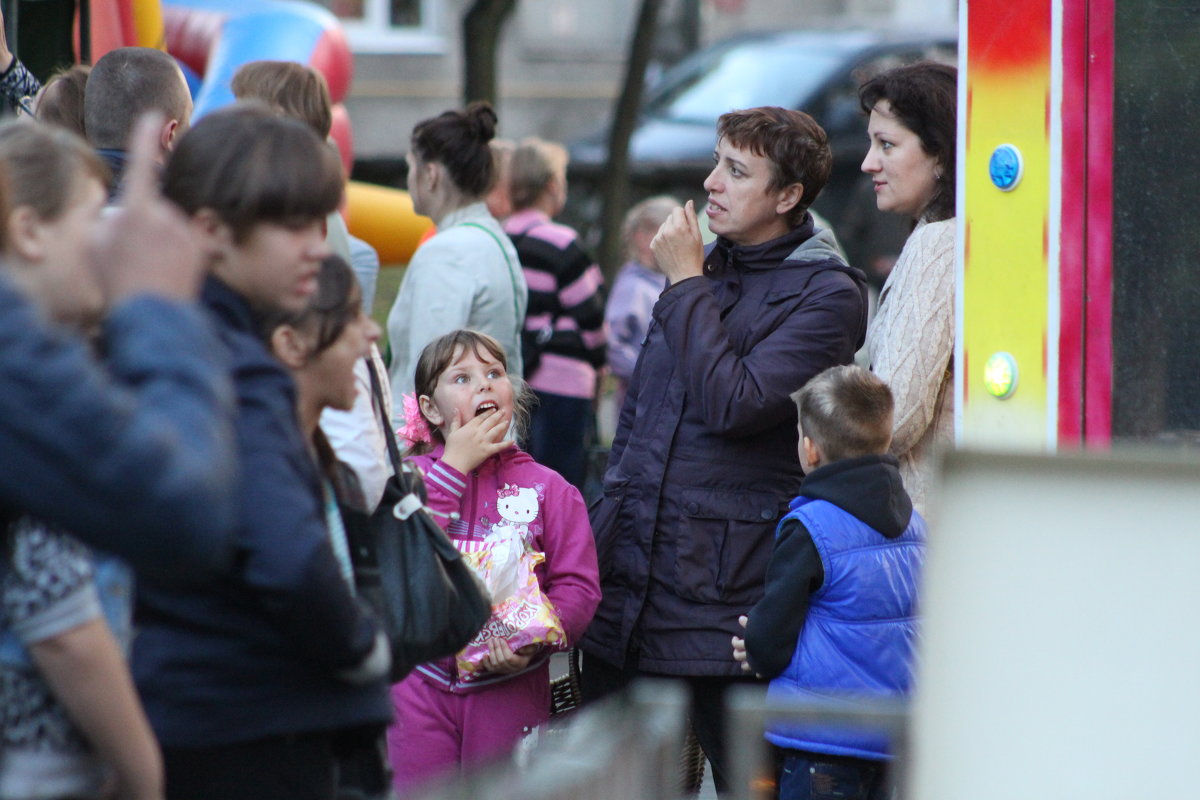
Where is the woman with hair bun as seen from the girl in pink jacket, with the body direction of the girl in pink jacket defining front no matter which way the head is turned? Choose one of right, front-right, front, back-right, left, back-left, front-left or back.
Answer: back

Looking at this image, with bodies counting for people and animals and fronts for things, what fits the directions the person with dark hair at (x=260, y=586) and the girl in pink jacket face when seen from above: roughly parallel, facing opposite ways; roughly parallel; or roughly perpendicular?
roughly perpendicular

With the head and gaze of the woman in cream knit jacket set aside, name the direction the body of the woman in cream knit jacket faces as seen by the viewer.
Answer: to the viewer's left

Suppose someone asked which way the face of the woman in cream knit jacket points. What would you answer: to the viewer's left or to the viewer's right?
to the viewer's left

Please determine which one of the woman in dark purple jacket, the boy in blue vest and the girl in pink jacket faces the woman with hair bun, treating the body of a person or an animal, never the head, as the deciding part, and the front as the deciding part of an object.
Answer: the boy in blue vest

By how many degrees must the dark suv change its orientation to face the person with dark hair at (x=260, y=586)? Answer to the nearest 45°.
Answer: approximately 45° to its left

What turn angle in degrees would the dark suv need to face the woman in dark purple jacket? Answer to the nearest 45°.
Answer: approximately 45° to its left

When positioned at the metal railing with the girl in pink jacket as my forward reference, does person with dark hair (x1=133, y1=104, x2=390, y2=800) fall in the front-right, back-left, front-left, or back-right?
front-left

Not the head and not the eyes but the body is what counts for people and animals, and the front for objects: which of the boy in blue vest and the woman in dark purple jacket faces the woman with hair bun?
the boy in blue vest

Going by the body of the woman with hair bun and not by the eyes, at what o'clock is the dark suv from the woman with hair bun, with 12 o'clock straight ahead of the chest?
The dark suv is roughly at 2 o'clock from the woman with hair bun.

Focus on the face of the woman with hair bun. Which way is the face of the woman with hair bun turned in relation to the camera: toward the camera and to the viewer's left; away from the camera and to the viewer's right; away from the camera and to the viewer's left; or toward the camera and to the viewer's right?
away from the camera and to the viewer's left

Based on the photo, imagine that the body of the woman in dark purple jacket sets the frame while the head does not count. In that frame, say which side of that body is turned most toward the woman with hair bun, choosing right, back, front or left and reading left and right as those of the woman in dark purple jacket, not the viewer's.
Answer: right

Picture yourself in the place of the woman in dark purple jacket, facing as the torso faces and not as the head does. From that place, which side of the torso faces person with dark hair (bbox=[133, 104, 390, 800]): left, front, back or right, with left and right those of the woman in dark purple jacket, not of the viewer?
front

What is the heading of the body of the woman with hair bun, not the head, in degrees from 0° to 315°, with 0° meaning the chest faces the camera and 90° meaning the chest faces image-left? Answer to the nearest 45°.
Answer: approximately 135°

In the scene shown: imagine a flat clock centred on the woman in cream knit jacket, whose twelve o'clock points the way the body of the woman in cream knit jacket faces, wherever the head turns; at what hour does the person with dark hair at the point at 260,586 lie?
The person with dark hair is roughly at 10 o'clock from the woman in cream knit jacket.

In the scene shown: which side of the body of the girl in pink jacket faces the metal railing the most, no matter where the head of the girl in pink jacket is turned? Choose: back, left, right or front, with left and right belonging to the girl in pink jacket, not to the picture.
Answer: front

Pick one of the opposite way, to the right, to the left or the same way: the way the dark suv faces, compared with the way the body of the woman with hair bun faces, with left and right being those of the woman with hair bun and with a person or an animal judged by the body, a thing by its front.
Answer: to the left

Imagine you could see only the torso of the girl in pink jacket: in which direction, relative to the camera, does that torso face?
toward the camera
